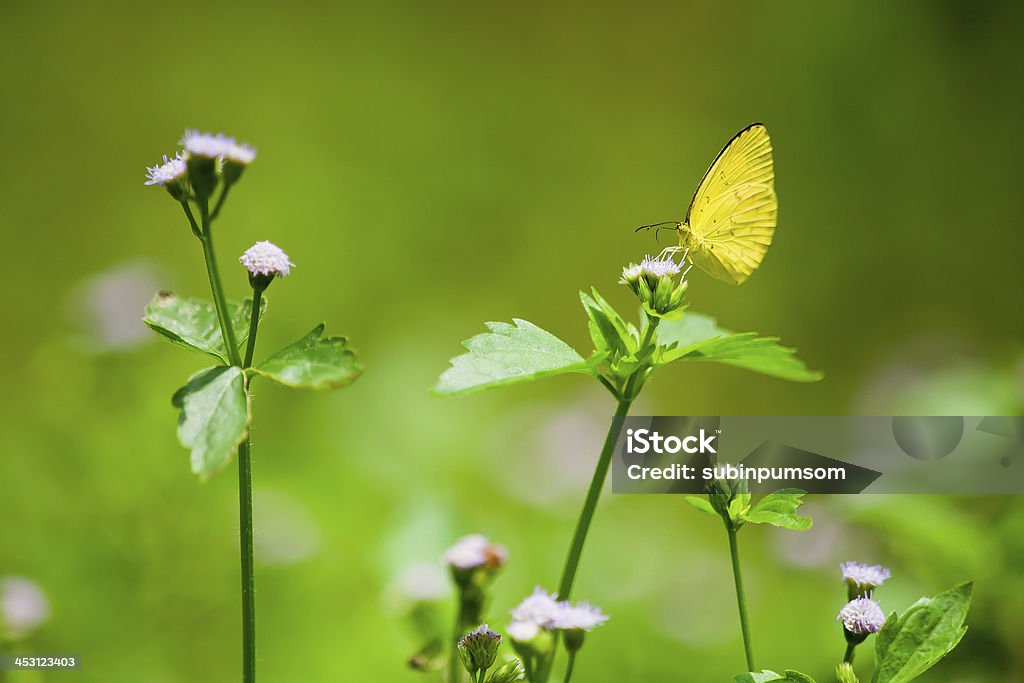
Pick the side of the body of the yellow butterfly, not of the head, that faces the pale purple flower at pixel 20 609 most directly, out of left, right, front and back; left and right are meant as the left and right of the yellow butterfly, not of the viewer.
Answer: front

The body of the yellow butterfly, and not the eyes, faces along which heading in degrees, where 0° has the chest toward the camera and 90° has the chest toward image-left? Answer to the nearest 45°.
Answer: approximately 90°
